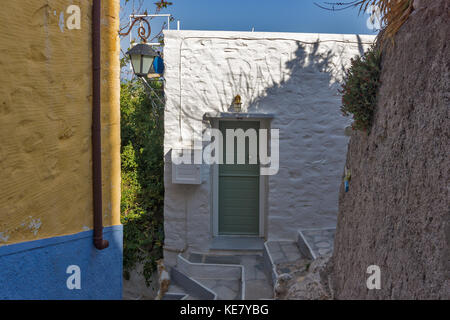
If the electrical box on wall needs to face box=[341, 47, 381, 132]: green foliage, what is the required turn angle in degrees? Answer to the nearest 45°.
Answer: approximately 45° to its left

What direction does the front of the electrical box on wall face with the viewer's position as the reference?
facing the viewer

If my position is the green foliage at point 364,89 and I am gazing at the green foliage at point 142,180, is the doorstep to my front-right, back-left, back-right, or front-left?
front-right

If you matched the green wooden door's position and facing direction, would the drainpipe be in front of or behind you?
in front

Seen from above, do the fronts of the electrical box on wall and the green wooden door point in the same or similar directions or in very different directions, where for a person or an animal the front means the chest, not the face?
same or similar directions

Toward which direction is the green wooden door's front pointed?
toward the camera

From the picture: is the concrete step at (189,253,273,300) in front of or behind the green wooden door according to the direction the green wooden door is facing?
in front

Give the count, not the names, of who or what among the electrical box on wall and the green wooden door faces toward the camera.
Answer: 2
